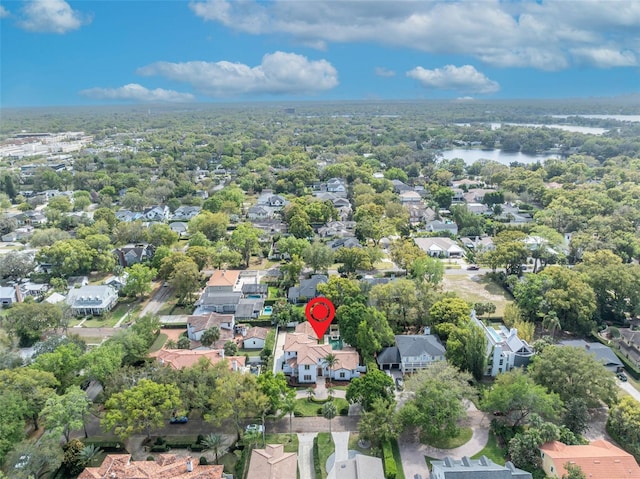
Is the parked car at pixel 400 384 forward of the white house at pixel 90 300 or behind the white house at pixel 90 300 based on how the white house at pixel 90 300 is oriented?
forward

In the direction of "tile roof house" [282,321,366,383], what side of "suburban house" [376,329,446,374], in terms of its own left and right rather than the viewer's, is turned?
right

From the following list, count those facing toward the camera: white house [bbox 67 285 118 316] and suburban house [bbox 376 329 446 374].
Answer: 2

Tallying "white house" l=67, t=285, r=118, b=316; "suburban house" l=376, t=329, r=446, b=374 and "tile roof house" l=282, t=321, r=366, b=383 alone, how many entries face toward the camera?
3

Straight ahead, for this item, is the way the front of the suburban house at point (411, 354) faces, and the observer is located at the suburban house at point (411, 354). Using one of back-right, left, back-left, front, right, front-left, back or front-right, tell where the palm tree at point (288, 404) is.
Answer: front-right

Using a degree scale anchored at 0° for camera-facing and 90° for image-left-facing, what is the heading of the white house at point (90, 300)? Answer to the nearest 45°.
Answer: approximately 0°

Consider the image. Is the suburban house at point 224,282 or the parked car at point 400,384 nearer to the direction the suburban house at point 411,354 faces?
the parked car

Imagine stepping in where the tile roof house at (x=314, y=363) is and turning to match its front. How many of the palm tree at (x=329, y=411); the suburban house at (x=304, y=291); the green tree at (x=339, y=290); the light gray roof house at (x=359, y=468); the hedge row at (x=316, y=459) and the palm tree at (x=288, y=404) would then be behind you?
2

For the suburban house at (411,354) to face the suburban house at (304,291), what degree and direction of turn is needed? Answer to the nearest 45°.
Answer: approximately 135° to its right

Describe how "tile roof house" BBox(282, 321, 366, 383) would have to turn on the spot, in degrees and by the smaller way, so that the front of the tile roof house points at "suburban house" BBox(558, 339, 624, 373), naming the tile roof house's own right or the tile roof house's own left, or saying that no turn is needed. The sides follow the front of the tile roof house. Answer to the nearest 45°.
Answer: approximately 90° to the tile roof house's own left

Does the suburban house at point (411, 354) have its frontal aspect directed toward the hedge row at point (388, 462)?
yes

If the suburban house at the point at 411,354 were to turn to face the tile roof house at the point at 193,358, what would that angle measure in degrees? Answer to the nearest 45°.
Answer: approximately 90° to its right

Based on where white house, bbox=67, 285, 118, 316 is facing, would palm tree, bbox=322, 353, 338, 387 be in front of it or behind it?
in front

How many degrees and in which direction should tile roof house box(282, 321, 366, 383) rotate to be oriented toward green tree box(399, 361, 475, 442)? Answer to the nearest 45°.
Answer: approximately 45° to its left
